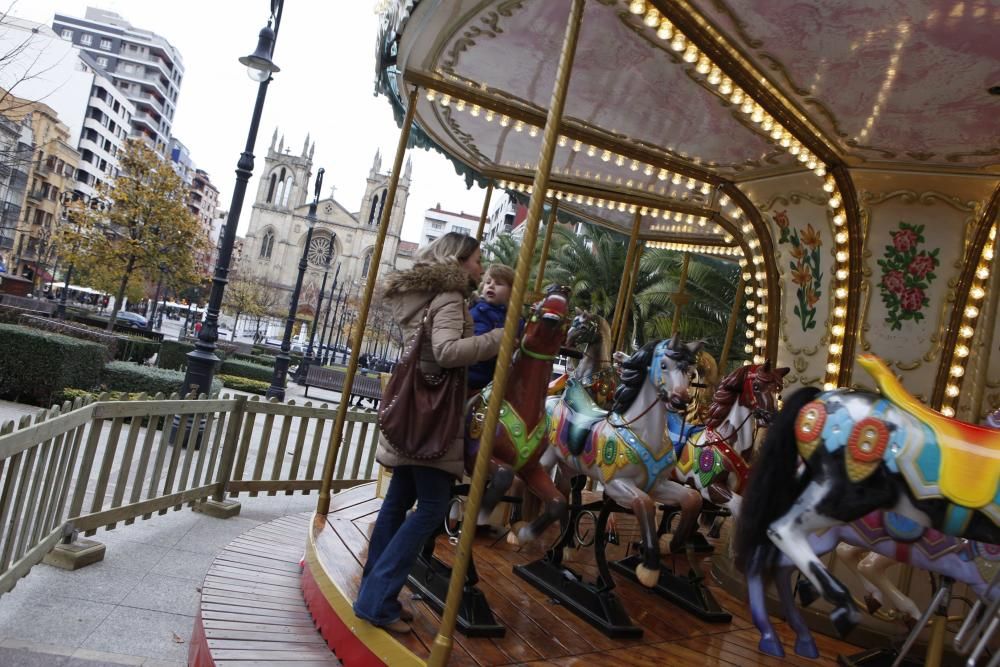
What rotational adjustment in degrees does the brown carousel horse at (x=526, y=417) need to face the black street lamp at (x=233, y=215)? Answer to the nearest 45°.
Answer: approximately 180°

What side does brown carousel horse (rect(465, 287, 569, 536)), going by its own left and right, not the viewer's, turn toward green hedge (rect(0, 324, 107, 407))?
back

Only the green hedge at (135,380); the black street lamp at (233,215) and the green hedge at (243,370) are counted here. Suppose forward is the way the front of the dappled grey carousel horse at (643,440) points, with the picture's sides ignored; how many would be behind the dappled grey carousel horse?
3

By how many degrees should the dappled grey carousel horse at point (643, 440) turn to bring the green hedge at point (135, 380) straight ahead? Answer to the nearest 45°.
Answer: approximately 180°

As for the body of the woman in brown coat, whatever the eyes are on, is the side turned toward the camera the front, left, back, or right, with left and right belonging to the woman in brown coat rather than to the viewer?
right

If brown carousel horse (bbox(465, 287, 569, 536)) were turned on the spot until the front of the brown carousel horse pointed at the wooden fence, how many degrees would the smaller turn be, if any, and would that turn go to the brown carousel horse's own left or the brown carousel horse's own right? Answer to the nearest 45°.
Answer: approximately 135° to the brown carousel horse's own right

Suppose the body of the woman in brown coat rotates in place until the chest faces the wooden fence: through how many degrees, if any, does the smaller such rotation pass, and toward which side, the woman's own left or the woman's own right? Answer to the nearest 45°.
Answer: approximately 135° to the woman's own left

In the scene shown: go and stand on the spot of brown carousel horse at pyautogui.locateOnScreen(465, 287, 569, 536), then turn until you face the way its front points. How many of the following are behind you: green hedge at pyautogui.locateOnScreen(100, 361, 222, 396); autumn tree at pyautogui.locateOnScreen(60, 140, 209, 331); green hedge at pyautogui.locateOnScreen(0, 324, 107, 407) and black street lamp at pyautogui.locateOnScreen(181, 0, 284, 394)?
4

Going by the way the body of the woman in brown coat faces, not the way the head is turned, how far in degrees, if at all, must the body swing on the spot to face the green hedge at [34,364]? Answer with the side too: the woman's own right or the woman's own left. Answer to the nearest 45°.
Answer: approximately 135° to the woman's own left
